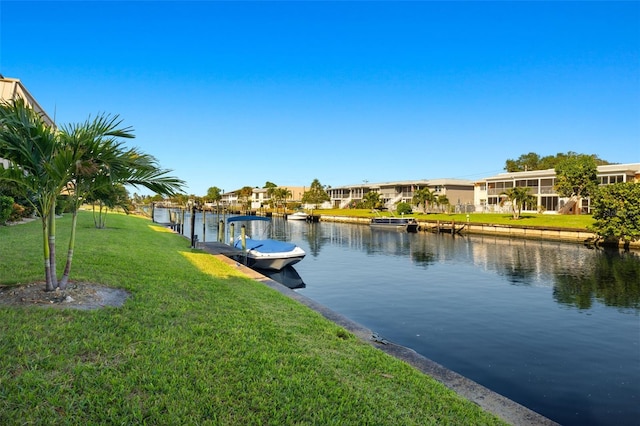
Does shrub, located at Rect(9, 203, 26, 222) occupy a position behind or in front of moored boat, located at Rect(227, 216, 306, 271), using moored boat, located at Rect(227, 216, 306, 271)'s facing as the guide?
behind

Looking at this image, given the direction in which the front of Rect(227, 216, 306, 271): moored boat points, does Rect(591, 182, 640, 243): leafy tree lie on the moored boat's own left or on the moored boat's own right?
on the moored boat's own left

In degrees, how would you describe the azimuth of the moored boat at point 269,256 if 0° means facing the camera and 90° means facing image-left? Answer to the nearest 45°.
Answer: approximately 315°

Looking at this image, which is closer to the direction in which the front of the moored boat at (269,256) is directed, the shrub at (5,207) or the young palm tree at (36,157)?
the young palm tree

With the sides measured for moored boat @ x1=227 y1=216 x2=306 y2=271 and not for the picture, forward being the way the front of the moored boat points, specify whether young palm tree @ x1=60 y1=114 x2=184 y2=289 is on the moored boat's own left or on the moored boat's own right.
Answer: on the moored boat's own right

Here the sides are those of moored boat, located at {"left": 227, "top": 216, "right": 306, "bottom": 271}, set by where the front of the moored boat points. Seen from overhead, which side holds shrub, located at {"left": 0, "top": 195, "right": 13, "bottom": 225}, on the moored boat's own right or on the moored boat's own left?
on the moored boat's own right

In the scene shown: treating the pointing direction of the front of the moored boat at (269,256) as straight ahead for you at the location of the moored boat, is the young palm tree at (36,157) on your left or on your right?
on your right
